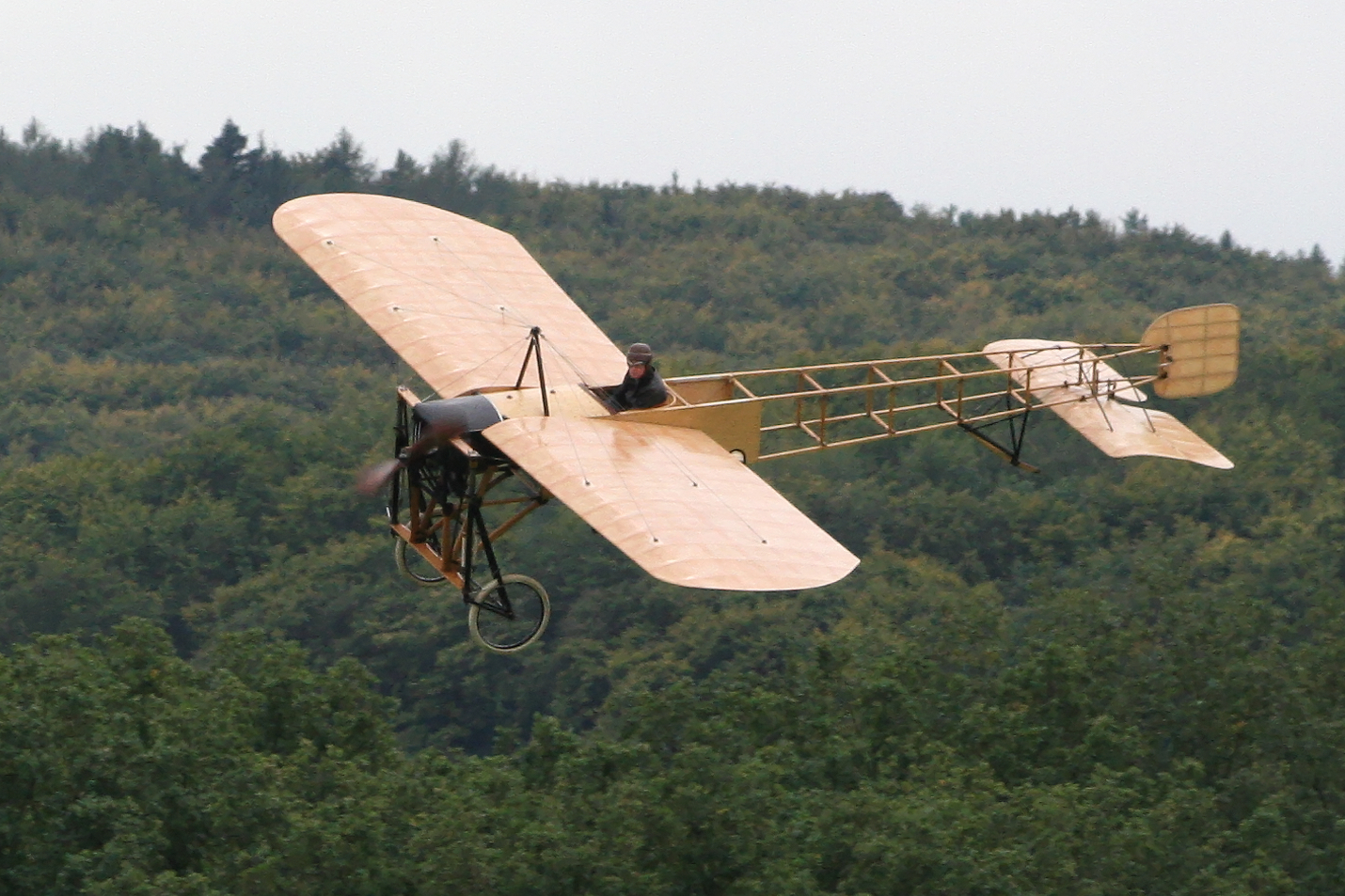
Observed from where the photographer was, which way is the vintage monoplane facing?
facing the viewer and to the left of the viewer
